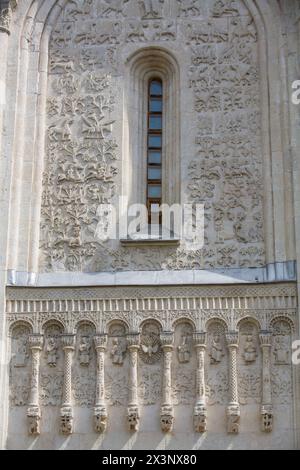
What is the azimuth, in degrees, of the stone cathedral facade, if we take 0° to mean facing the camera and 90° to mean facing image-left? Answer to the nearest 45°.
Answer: approximately 0°
